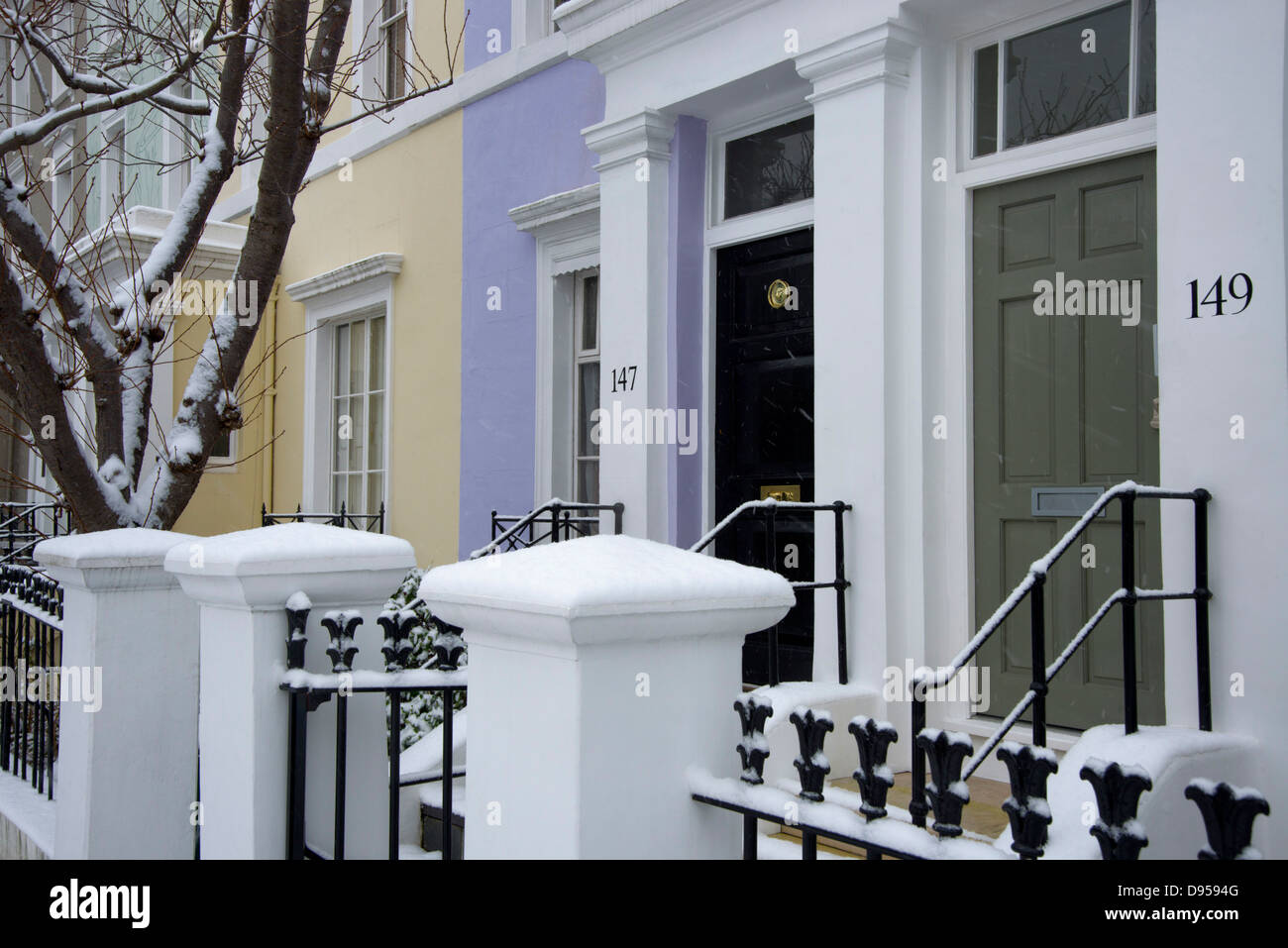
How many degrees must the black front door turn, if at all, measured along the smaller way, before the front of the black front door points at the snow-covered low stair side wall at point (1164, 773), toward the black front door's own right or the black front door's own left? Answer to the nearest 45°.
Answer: approximately 90° to the black front door's own left

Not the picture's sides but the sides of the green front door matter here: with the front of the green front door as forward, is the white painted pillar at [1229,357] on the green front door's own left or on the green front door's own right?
on the green front door's own left

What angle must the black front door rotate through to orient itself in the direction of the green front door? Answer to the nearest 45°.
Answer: approximately 90° to its left

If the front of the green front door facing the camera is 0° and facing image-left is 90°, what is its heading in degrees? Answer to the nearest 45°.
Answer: approximately 45°

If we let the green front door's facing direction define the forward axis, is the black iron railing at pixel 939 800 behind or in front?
in front

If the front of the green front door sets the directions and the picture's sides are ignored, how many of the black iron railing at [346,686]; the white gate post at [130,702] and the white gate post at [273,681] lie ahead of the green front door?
3

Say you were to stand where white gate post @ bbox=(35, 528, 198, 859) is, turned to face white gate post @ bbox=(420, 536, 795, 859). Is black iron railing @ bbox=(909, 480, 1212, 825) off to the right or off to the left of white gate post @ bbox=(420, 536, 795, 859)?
left

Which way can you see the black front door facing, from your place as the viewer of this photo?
facing the viewer and to the left of the viewer

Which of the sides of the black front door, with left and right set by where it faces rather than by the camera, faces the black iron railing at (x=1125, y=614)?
left

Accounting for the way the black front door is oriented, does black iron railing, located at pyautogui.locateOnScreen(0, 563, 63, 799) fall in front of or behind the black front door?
in front

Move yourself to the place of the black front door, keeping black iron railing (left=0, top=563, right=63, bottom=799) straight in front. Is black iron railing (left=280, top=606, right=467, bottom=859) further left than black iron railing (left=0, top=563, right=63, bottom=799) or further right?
left

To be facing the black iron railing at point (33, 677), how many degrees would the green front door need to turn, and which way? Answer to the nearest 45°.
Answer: approximately 45° to its right

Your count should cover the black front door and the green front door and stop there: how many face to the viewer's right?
0
